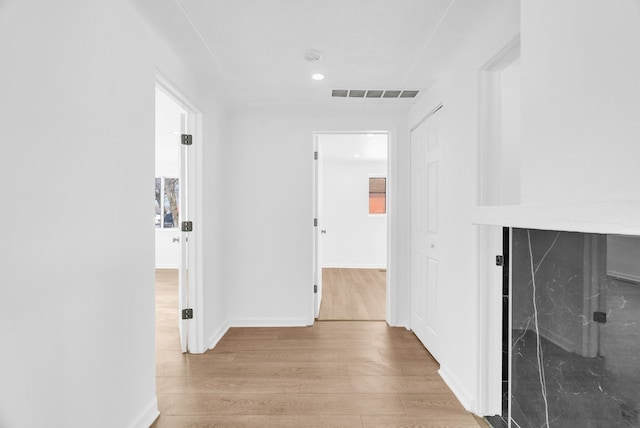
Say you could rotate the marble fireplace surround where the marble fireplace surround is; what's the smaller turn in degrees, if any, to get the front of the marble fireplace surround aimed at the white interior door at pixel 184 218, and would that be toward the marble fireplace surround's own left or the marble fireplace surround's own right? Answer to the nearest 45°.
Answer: approximately 45° to the marble fireplace surround's own right

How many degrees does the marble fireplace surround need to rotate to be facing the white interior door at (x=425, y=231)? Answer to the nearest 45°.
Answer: approximately 90° to its right

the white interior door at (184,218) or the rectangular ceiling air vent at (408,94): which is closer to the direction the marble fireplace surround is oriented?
the white interior door

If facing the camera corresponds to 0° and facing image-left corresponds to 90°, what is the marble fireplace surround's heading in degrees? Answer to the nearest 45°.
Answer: approximately 45°

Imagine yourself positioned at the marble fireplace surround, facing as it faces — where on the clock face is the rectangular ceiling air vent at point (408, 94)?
The rectangular ceiling air vent is roughly at 3 o'clock from the marble fireplace surround.
